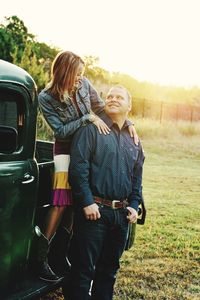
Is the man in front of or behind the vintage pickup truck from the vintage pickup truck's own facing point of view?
behind

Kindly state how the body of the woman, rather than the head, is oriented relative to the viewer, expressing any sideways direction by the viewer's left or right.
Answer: facing the viewer and to the right of the viewer

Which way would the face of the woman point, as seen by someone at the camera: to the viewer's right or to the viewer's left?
to the viewer's right
